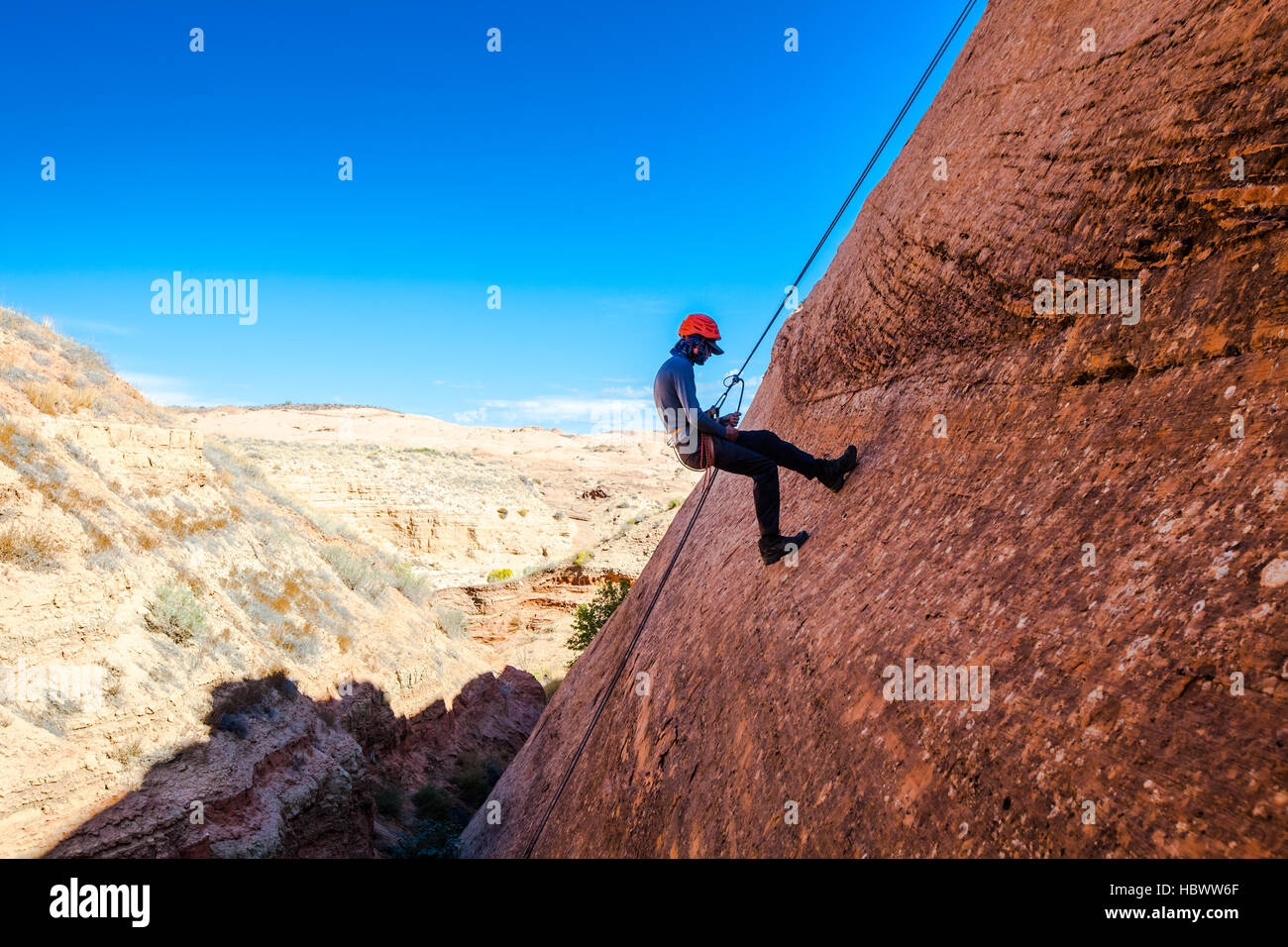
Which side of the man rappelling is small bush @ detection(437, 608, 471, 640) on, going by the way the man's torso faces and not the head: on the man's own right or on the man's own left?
on the man's own left

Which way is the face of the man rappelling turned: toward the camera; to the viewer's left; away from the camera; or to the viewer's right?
to the viewer's right

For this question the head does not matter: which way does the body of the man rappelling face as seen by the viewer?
to the viewer's right
